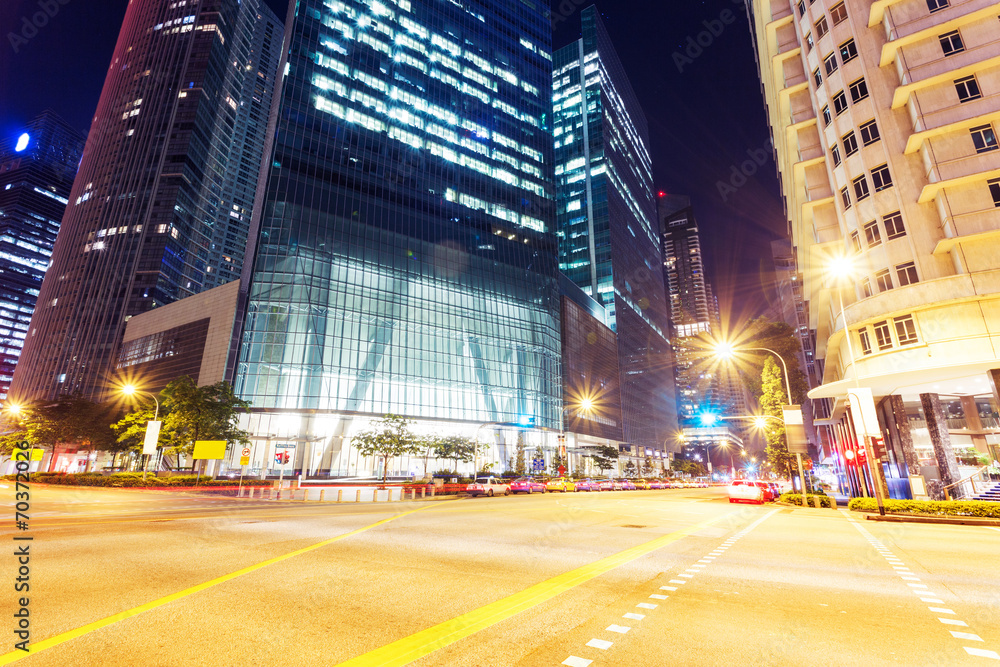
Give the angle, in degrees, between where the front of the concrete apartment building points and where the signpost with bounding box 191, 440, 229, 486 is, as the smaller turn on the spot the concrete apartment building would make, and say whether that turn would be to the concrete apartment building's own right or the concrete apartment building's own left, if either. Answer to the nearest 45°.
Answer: approximately 45° to the concrete apartment building's own right

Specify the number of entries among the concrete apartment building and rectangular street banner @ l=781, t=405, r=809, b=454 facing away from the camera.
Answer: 0

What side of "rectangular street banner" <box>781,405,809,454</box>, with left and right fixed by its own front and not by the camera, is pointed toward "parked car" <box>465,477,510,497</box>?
right

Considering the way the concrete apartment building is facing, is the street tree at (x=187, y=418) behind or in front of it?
in front

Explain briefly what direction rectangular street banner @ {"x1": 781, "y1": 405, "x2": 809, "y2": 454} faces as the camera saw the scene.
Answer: facing the viewer

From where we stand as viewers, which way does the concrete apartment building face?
facing the viewer and to the left of the viewer

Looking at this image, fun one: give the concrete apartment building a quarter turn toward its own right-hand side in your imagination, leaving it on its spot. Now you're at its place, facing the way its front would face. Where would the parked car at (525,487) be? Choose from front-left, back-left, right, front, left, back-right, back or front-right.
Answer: front-left

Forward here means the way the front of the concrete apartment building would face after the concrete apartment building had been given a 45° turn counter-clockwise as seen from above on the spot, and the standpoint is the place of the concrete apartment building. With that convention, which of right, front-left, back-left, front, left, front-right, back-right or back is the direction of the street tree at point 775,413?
back-right

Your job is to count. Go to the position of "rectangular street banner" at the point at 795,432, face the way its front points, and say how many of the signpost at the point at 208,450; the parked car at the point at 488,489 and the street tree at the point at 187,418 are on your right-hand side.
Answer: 3

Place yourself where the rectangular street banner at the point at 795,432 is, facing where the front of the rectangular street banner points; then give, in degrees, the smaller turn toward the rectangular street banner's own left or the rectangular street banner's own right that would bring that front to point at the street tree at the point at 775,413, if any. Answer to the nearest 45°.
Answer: approximately 180°

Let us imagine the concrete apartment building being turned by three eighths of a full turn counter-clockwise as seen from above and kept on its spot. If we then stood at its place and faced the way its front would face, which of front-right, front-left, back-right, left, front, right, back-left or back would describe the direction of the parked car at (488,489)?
back
